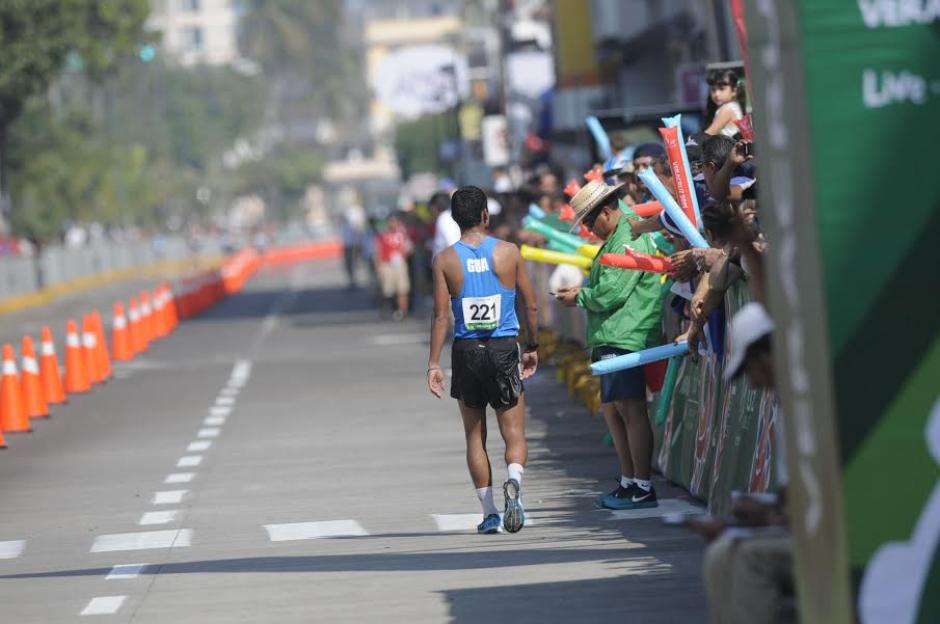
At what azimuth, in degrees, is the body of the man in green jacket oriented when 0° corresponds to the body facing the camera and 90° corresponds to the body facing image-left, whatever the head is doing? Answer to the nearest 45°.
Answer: approximately 90°

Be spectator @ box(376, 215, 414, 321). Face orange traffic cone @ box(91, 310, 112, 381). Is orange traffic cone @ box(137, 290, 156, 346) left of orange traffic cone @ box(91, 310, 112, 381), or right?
right

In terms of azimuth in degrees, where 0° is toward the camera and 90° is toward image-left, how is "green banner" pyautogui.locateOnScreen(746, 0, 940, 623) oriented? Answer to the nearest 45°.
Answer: approximately 0°

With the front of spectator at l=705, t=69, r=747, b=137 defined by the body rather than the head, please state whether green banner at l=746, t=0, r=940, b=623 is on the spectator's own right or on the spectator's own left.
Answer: on the spectator's own left

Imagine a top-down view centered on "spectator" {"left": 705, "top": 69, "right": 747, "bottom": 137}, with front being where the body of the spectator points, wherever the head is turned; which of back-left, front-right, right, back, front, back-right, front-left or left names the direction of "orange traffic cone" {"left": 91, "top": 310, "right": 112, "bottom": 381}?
front-right

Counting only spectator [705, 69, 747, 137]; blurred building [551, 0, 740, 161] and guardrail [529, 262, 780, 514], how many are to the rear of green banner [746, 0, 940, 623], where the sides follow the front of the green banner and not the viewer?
3

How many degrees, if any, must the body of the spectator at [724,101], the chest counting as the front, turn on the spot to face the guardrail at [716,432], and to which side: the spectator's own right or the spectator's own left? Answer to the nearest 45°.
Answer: approximately 90° to the spectator's own left

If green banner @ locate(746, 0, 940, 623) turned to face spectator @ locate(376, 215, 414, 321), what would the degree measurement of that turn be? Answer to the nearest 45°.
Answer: approximately 180°

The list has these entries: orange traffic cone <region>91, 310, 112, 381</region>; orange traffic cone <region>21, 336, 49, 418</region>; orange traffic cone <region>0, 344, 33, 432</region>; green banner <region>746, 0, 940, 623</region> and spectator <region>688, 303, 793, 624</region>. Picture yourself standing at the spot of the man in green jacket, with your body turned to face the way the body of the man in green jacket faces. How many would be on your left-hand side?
2
